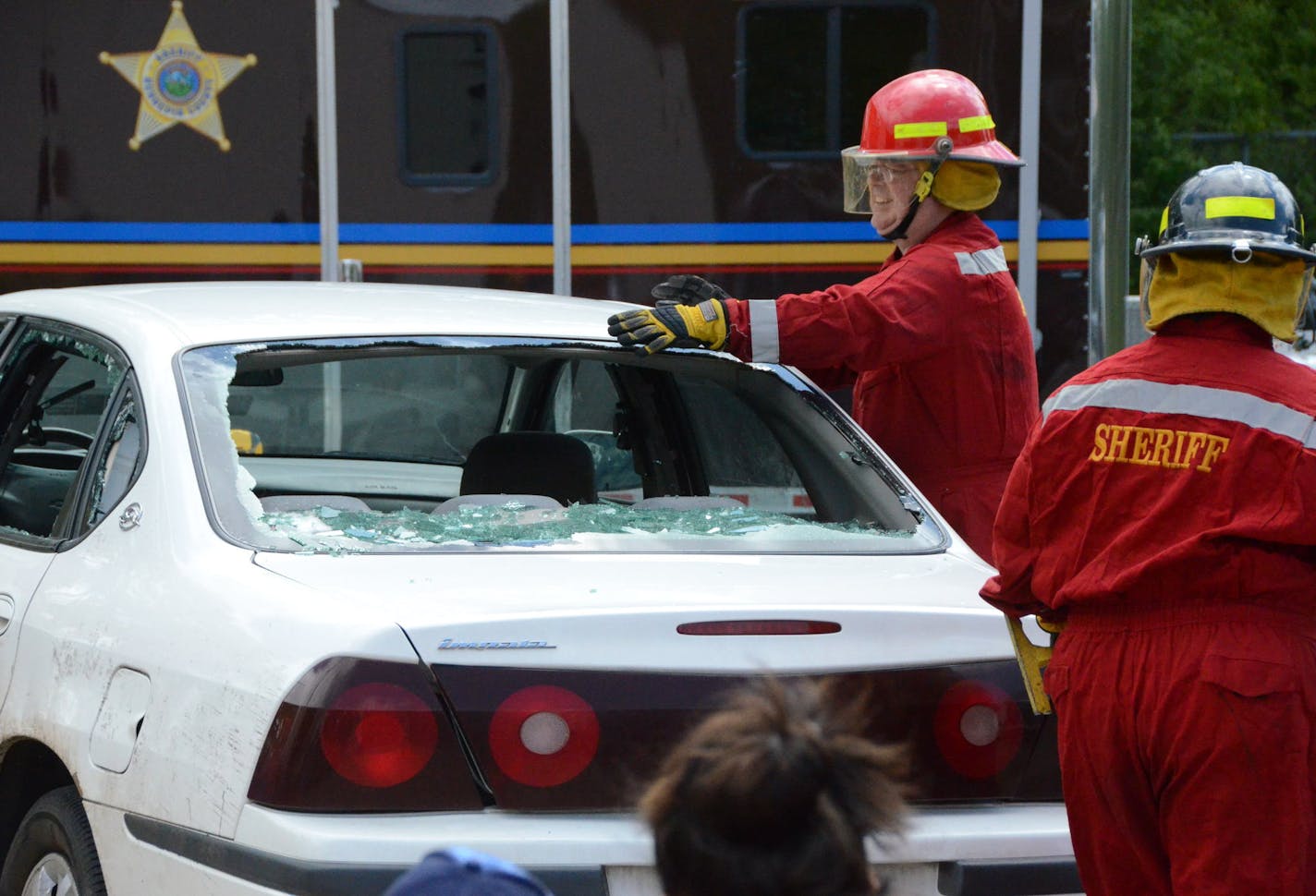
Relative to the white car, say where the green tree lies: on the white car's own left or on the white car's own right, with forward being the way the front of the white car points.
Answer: on the white car's own right

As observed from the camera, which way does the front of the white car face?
facing away from the viewer and to the left of the viewer

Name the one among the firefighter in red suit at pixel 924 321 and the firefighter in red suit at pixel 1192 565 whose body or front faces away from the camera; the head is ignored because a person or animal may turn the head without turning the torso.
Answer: the firefighter in red suit at pixel 1192 565

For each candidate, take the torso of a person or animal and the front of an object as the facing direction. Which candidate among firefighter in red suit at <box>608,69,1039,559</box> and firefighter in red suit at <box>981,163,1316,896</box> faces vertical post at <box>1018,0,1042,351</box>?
firefighter in red suit at <box>981,163,1316,896</box>

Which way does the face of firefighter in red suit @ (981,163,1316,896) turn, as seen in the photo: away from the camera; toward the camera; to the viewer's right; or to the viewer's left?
away from the camera

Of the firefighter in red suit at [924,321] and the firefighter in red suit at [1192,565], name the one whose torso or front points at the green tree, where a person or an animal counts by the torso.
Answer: the firefighter in red suit at [1192,565]

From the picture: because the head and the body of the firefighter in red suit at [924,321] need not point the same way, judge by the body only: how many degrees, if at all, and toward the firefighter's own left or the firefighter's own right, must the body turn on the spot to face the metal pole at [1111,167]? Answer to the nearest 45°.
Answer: approximately 90° to the firefighter's own right

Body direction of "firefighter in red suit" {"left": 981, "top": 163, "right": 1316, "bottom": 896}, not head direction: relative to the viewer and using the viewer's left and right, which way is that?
facing away from the viewer

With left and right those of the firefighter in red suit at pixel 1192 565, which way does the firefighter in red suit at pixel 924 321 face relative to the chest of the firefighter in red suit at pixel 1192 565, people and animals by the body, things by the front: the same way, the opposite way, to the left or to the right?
to the left

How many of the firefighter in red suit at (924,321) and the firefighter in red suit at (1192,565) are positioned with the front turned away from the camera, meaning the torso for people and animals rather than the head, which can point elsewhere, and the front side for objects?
1

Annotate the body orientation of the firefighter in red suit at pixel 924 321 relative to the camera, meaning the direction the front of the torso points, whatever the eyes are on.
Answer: to the viewer's left

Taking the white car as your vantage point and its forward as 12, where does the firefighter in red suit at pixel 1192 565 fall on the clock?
The firefighter in red suit is roughly at 5 o'clock from the white car.

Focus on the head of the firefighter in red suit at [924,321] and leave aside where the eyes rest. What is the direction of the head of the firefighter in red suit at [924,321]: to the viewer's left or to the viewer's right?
to the viewer's left
